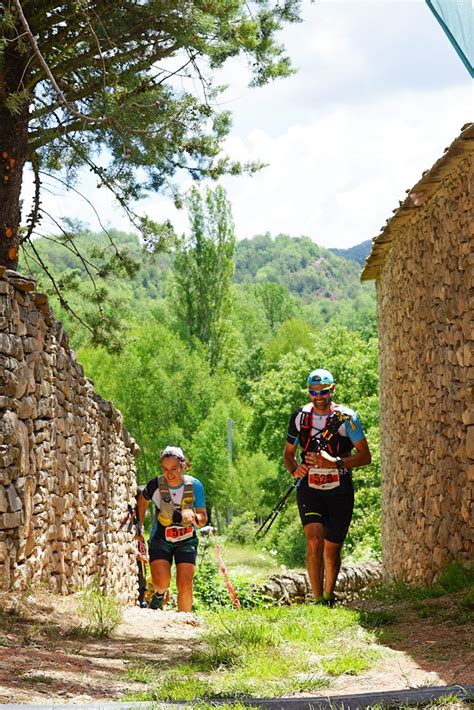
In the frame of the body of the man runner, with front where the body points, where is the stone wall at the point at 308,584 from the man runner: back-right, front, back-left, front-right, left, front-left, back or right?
back

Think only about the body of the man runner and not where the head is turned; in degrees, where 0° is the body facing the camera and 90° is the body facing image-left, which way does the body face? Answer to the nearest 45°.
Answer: approximately 0°

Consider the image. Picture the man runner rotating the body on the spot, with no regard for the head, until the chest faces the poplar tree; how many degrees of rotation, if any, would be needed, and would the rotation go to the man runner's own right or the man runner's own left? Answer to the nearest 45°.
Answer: approximately 180°

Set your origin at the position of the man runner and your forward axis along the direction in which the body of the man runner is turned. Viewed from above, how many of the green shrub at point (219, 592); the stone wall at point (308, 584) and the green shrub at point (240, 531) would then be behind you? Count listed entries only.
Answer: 3

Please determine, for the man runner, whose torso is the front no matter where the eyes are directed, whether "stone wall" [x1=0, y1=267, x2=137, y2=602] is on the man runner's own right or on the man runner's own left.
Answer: on the man runner's own right

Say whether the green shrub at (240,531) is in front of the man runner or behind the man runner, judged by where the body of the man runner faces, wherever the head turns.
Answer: behind

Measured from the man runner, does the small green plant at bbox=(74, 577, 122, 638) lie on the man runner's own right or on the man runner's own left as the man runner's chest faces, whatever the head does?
on the man runner's own right
